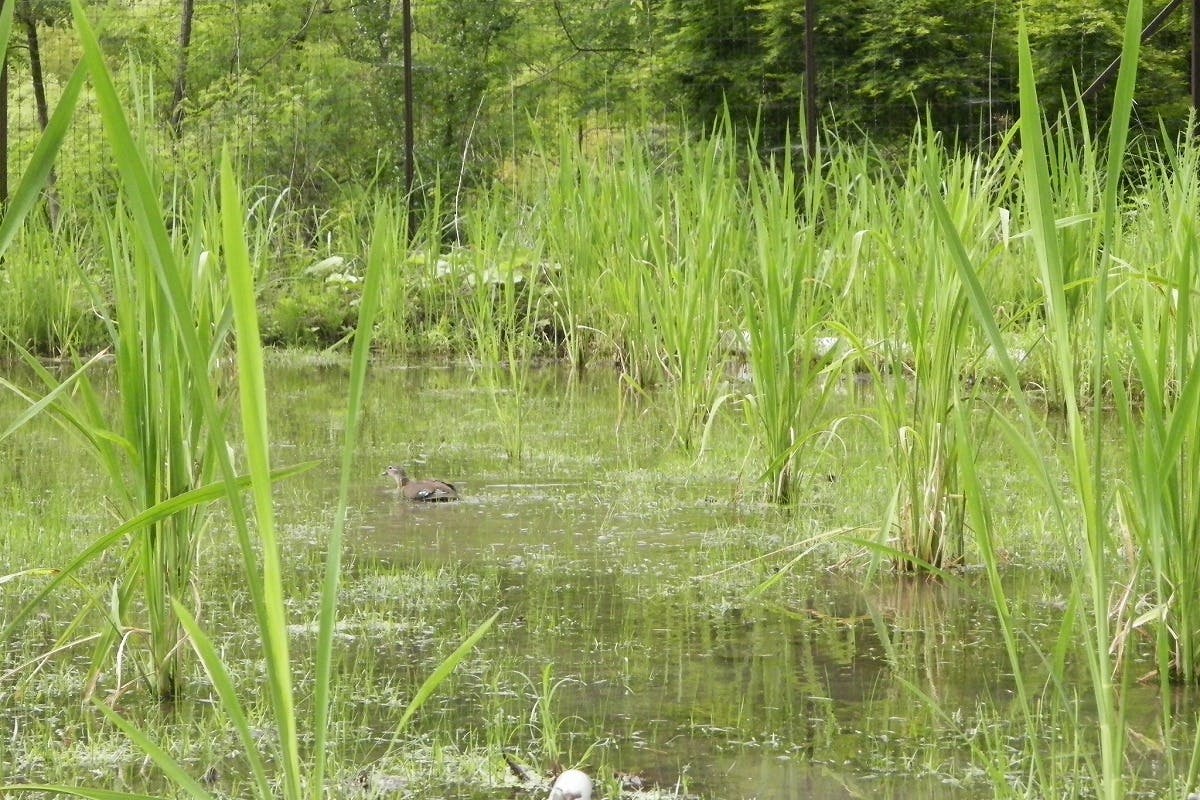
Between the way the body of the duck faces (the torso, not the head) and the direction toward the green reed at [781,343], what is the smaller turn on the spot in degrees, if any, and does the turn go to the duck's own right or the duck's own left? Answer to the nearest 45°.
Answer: approximately 180°

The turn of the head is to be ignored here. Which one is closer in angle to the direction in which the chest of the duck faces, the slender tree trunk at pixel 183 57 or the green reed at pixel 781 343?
the slender tree trunk

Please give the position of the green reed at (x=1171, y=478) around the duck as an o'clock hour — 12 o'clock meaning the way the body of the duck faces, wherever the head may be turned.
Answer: The green reed is roughly at 8 o'clock from the duck.

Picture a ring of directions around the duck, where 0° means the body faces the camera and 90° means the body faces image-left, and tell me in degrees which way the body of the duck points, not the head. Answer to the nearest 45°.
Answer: approximately 90°

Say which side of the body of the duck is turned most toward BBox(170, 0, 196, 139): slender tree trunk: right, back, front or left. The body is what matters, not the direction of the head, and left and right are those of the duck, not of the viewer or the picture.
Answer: right

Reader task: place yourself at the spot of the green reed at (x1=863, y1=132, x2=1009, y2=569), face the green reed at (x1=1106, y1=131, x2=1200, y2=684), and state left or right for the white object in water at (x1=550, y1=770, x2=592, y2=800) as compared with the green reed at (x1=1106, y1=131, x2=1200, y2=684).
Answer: right

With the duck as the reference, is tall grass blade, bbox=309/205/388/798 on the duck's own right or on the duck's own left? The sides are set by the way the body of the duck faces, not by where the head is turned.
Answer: on the duck's own left

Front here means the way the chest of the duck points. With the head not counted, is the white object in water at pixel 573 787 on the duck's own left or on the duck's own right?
on the duck's own left

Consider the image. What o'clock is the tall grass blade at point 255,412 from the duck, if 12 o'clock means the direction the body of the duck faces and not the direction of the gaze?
The tall grass blade is roughly at 9 o'clock from the duck.
